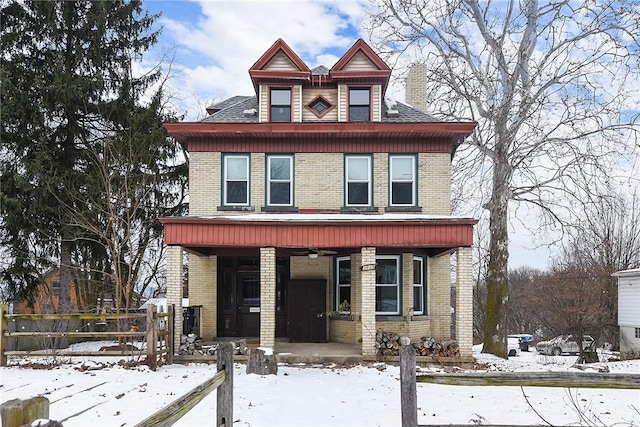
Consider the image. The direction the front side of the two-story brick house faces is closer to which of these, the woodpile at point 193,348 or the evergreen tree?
the woodpile

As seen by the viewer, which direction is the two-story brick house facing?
toward the camera

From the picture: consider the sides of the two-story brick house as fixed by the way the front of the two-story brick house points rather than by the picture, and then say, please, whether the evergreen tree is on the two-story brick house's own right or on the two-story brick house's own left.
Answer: on the two-story brick house's own right

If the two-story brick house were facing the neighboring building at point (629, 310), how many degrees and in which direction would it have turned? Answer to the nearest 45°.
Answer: approximately 135° to its left
